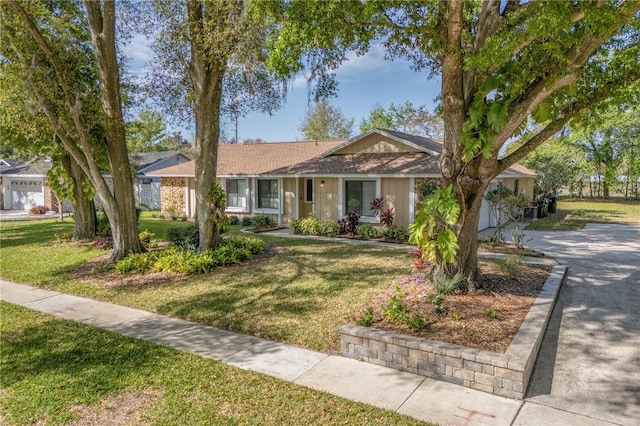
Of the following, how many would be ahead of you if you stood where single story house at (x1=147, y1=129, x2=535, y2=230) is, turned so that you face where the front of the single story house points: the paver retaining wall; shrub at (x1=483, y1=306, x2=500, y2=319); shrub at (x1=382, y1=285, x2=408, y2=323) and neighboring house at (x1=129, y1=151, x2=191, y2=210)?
3

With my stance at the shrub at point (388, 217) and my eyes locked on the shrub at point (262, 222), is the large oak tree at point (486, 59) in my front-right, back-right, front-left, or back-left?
back-left

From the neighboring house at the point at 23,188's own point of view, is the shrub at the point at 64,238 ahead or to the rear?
ahead

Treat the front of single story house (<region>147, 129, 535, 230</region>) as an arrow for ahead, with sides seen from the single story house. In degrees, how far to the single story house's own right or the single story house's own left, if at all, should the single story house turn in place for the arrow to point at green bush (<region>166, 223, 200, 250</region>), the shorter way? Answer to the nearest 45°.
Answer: approximately 45° to the single story house's own right

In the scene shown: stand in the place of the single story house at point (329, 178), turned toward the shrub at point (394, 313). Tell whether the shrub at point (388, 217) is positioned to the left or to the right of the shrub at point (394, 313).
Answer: left

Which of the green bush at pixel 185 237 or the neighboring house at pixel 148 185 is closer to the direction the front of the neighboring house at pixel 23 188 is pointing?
the green bush

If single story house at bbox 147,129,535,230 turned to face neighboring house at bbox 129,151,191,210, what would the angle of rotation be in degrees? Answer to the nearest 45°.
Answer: approximately 135° to its right

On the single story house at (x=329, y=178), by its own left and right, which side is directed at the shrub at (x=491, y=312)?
front

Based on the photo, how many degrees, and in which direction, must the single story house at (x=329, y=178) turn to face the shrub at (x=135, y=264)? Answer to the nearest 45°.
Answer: approximately 45° to its right

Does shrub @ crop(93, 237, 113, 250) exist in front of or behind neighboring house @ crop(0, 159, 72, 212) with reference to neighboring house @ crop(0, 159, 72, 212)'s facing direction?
in front

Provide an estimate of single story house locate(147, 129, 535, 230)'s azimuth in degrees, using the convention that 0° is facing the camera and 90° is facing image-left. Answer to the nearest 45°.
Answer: approximately 0°

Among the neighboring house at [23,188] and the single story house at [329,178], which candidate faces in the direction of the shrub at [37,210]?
the neighboring house

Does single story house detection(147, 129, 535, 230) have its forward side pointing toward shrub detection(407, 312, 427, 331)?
yes

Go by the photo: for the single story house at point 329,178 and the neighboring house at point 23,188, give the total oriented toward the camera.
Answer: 2
